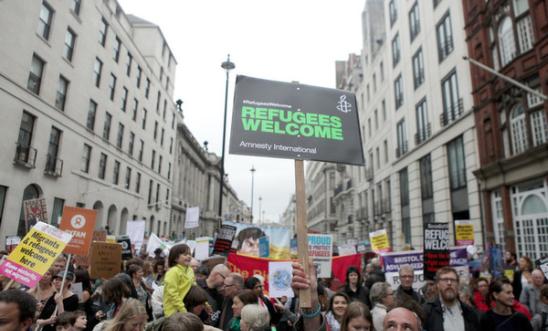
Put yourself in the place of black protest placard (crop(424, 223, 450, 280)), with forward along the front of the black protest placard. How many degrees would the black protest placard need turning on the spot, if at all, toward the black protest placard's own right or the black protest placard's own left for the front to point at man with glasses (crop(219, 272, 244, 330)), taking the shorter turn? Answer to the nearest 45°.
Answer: approximately 45° to the black protest placard's own right

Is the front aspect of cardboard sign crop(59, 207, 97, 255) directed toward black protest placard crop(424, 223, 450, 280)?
no

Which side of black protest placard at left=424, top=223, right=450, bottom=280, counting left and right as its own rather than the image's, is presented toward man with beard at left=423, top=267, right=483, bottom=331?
front

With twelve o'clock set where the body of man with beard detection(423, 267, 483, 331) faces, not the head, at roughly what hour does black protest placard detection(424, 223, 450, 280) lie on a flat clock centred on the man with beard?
The black protest placard is roughly at 6 o'clock from the man with beard.

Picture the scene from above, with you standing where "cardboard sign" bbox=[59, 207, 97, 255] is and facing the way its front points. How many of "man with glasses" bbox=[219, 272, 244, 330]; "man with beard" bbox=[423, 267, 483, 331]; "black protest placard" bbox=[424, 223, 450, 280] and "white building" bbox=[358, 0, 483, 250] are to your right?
0

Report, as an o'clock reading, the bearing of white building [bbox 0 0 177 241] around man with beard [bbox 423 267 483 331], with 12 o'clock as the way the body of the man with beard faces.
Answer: The white building is roughly at 4 o'clock from the man with beard.

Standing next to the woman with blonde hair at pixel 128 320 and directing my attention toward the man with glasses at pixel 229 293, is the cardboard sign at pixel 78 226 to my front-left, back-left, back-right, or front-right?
front-left

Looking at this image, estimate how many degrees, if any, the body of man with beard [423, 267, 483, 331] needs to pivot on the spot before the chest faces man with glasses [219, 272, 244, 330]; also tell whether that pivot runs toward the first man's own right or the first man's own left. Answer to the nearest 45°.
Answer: approximately 90° to the first man's own right

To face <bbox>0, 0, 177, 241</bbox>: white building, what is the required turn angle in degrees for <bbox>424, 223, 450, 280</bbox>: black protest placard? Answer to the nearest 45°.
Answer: approximately 90° to its right

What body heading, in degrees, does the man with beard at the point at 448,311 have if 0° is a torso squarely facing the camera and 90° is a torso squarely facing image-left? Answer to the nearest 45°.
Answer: approximately 0°

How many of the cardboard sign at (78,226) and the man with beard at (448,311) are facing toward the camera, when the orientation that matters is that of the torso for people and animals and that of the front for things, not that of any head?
2

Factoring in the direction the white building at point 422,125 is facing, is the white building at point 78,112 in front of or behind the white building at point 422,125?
in front

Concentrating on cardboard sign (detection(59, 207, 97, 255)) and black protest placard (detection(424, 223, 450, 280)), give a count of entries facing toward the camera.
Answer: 2

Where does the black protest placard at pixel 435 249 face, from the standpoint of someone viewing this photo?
facing the viewer

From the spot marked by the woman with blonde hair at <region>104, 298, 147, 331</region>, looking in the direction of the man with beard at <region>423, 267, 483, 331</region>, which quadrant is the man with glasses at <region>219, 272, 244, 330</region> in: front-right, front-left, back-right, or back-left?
front-left

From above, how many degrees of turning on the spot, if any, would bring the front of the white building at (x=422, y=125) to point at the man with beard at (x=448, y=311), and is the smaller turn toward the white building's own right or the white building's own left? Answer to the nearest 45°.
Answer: approximately 45° to the white building's own left

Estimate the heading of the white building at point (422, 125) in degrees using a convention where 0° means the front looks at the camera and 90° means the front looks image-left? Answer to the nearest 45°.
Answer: approximately 45°

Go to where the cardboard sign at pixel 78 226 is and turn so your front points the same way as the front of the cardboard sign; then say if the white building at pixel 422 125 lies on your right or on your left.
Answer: on your left

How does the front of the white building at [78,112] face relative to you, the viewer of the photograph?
facing the viewer and to the right of the viewer

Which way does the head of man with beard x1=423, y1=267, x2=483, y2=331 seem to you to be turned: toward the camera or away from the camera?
toward the camera

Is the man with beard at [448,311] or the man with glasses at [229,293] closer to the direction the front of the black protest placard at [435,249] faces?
the man with beard

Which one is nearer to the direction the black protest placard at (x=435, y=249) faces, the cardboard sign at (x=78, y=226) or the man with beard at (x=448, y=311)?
the man with beard

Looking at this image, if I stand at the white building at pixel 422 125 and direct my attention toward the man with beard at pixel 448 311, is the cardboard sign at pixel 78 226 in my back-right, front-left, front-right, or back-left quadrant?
front-right
